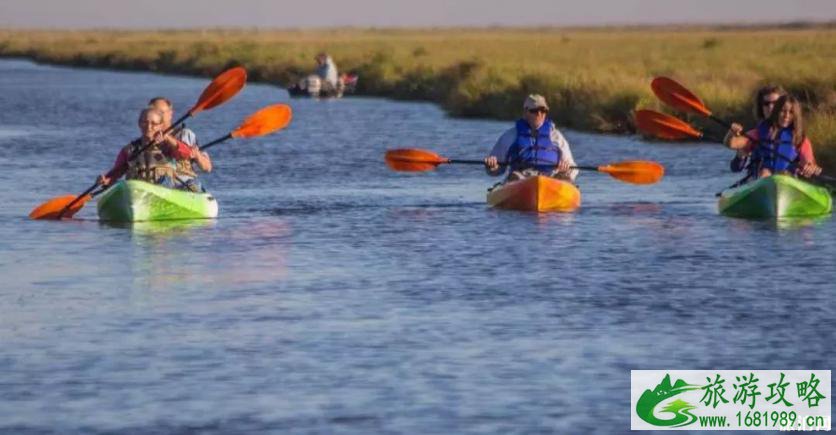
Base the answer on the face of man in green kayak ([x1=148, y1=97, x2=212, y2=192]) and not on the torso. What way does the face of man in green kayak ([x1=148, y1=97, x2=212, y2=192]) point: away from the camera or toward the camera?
toward the camera

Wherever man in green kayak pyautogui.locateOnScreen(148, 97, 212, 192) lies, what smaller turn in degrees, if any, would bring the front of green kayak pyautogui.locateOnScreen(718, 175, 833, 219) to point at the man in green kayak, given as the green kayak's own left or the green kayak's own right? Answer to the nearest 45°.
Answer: approximately 90° to the green kayak's own right

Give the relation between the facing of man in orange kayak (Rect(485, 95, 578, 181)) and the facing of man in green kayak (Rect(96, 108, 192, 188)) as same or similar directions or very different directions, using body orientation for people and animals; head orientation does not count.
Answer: same or similar directions

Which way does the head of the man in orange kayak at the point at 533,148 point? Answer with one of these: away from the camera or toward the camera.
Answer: toward the camera

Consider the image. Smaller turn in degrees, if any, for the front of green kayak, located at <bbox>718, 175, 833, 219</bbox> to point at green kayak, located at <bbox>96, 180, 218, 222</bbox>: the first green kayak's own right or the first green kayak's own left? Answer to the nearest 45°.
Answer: approximately 90° to the first green kayak's own right

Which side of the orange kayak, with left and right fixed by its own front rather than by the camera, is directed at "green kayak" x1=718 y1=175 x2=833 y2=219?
left

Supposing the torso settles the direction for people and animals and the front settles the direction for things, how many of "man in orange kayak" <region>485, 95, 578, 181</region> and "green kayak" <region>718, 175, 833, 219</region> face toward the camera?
2

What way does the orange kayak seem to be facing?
toward the camera

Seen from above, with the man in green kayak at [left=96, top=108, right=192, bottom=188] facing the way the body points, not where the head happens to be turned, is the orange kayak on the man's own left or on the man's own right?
on the man's own left

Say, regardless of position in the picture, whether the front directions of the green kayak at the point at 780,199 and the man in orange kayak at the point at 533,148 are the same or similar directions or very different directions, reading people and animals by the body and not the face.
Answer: same or similar directions

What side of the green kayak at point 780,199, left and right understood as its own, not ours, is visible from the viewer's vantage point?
front

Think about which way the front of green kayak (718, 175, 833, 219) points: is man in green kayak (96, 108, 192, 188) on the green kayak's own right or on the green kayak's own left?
on the green kayak's own right

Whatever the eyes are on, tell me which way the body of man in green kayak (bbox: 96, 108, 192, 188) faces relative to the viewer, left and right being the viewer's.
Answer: facing the viewer
